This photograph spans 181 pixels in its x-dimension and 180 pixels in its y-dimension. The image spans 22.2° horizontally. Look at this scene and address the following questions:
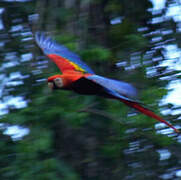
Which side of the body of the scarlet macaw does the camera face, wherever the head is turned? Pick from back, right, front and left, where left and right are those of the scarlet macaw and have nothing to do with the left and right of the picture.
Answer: left

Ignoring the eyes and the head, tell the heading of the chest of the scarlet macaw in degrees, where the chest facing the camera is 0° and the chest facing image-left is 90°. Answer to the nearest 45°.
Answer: approximately 90°
